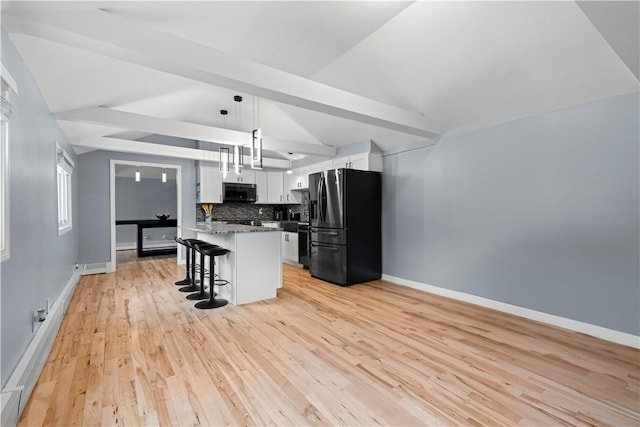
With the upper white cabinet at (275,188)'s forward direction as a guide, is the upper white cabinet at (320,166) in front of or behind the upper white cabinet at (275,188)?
in front

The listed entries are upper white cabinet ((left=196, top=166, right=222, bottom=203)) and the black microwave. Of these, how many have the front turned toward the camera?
2

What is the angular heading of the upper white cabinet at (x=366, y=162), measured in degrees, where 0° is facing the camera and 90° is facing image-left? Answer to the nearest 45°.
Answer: approximately 45°

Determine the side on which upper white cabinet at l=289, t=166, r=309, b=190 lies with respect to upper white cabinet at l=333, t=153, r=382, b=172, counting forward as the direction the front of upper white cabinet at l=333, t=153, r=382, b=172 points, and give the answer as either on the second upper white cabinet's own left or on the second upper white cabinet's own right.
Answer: on the second upper white cabinet's own right

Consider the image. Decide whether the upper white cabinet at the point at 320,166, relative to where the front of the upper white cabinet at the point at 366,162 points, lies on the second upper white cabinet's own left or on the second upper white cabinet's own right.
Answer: on the second upper white cabinet's own right

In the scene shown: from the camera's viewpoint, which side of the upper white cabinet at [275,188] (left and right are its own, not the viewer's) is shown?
front

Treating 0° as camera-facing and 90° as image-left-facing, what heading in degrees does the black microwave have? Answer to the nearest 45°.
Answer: approximately 0°

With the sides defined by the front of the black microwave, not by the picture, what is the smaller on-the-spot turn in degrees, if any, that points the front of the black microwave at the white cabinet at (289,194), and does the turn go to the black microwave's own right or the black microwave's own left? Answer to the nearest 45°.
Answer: approximately 90° to the black microwave's own left
